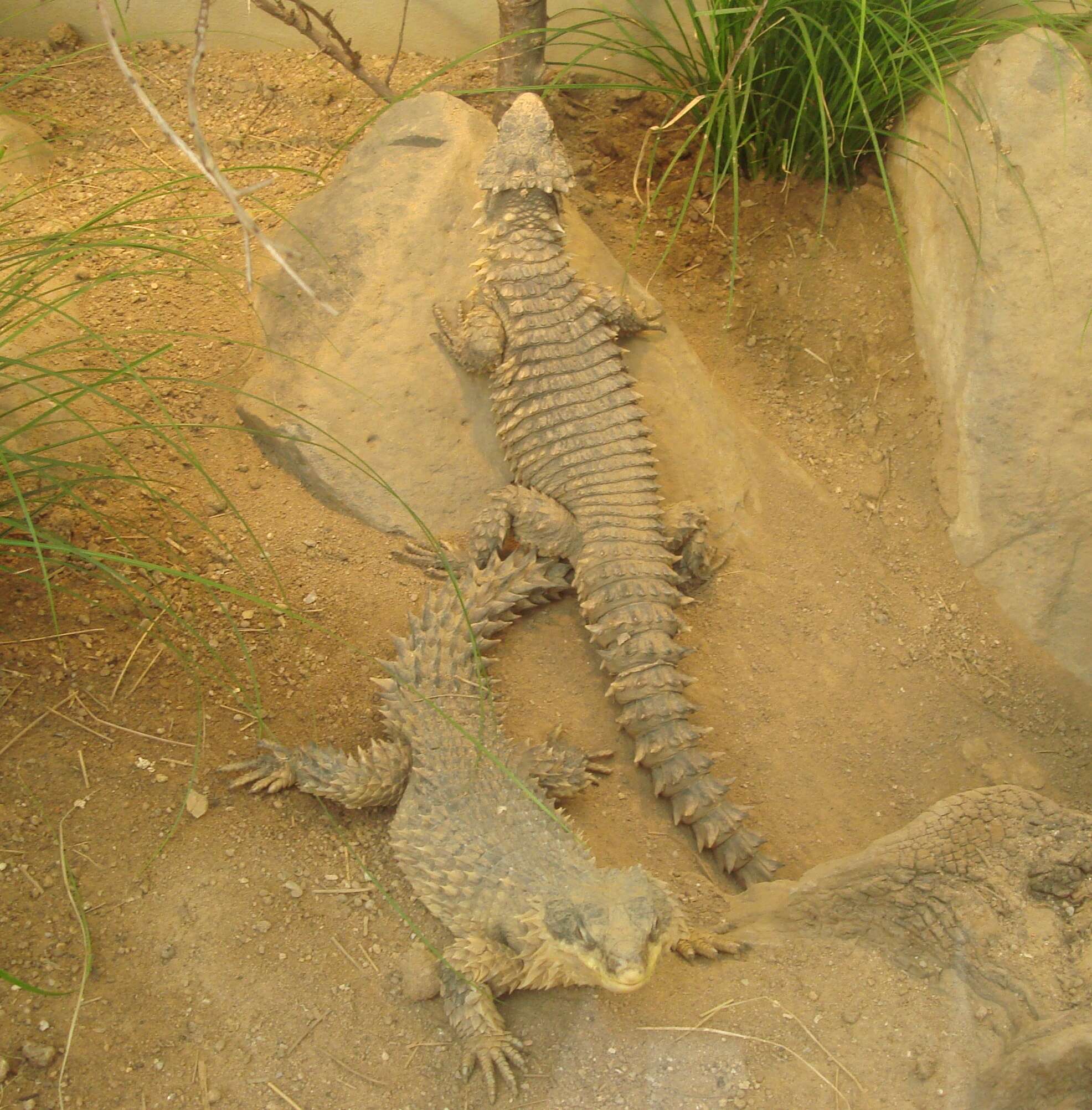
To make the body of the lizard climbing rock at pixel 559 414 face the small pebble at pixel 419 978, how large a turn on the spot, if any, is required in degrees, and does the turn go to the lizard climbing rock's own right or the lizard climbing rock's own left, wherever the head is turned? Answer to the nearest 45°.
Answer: approximately 180°

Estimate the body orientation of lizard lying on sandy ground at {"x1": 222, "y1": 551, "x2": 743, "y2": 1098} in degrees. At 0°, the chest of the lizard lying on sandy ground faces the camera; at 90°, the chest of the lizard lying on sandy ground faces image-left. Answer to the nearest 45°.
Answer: approximately 315°

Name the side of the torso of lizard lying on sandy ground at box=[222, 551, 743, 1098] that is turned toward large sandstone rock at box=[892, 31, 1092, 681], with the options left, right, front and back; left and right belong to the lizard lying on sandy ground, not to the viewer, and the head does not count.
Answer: left

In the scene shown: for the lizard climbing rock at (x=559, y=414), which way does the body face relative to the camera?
away from the camera

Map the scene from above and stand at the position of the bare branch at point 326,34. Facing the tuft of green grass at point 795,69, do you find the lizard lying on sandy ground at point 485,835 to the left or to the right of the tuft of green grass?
right

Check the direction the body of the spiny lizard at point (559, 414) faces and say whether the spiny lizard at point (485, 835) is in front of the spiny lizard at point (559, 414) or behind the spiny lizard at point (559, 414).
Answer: behind

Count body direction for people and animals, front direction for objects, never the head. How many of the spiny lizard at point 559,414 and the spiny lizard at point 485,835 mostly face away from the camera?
1

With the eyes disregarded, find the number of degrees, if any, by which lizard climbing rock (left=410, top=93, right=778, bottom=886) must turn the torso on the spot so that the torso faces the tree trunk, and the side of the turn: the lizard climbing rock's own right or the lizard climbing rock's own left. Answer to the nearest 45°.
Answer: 0° — it already faces it

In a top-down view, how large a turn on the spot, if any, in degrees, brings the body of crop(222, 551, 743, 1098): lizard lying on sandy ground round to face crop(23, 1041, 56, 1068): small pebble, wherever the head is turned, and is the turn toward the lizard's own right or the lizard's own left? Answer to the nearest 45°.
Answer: approximately 90° to the lizard's own right

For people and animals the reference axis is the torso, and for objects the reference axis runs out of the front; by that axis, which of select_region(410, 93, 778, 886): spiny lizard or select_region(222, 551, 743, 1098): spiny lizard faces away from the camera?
select_region(410, 93, 778, 886): spiny lizard

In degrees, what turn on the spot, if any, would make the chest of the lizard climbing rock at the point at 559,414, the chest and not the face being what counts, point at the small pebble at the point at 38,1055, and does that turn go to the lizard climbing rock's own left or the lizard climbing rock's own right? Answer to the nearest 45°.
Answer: approximately 180°

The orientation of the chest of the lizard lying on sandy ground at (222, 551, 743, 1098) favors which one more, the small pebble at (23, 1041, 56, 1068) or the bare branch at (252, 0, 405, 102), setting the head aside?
the small pebble

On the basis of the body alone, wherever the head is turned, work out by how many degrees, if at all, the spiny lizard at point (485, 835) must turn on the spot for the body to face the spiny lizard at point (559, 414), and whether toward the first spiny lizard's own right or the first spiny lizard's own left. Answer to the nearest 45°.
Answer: approximately 135° to the first spiny lizard's own left
